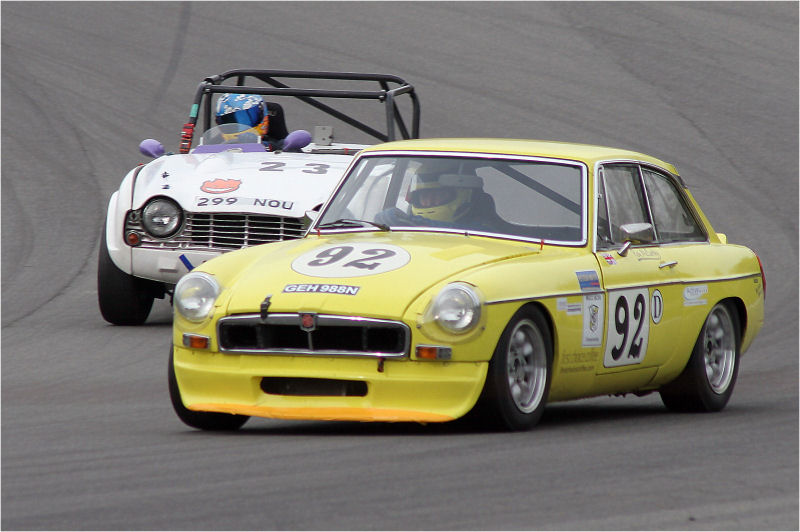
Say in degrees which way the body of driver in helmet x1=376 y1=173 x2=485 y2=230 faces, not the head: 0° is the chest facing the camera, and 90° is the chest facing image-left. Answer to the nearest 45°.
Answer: approximately 45°

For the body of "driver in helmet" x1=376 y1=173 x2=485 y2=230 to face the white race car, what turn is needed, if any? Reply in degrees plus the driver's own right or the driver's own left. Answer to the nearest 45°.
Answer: approximately 90° to the driver's own right

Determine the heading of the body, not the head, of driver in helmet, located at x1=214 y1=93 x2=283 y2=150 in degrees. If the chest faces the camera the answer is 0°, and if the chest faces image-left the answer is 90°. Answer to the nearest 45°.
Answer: approximately 45°

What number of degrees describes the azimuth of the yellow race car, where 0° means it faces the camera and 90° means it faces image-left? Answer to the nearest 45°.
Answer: approximately 45°

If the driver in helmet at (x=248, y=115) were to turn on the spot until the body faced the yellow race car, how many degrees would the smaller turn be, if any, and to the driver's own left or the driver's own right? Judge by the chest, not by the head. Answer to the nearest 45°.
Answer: approximately 45° to the driver's own left

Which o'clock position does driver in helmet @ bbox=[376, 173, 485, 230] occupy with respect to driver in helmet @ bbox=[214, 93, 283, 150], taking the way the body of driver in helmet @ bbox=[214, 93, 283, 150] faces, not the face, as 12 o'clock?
driver in helmet @ bbox=[376, 173, 485, 230] is roughly at 10 o'clock from driver in helmet @ bbox=[214, 93, 283, 150].

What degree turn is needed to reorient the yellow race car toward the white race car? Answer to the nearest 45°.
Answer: approximately 90° to its right
